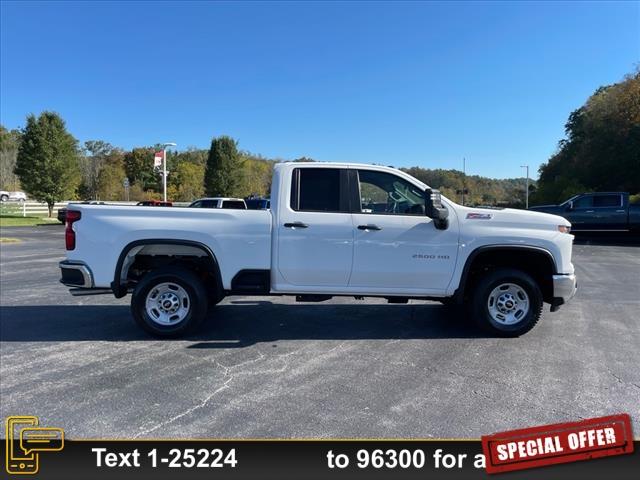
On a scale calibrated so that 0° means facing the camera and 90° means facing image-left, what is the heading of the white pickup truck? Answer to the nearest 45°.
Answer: approximately 270°

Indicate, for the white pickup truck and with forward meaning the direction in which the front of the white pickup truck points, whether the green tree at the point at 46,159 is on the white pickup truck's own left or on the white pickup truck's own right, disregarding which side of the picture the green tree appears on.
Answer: on the white pickup truck's own left
